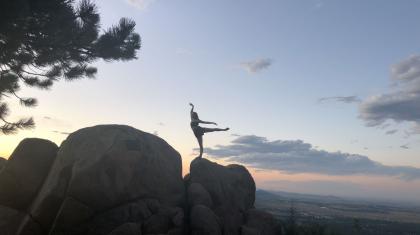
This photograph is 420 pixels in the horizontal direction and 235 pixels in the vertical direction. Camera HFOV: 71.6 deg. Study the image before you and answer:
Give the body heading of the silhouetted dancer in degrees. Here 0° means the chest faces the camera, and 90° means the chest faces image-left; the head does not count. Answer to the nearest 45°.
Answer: approximately 90°

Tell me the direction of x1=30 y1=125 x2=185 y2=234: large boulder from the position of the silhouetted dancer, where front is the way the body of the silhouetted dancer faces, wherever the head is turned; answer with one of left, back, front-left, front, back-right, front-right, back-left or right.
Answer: front-left

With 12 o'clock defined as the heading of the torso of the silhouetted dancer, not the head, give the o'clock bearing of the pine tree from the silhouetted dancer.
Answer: The pine tree is roughly at 11 o'clock from the silhouetted dancer.

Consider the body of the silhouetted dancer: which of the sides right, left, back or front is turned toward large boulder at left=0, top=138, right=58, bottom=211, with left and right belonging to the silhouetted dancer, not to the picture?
front
